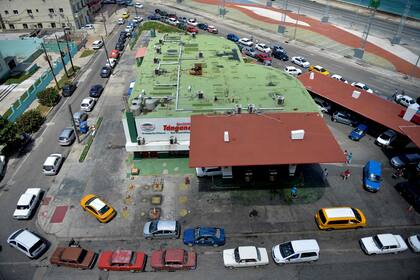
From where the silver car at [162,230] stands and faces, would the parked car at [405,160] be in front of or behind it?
behind

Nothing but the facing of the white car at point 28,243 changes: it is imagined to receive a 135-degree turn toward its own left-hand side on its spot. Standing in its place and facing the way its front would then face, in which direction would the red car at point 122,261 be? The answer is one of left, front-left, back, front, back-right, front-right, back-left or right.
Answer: front-left

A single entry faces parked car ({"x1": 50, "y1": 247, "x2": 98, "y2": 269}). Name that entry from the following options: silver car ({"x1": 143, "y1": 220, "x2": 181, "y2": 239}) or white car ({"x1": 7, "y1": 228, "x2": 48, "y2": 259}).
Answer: the silver car

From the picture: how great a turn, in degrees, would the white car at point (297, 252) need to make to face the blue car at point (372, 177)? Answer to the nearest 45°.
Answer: approximately 135° to its right

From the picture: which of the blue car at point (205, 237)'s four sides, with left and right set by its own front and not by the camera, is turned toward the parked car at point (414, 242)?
back

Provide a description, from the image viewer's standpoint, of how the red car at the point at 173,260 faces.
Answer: facing to the left of the viewer

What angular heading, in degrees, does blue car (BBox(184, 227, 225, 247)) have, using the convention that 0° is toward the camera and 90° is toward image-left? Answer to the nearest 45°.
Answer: approximately 90°

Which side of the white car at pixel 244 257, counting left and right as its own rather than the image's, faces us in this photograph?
left

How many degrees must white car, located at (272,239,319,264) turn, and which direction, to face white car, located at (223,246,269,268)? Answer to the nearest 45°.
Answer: approximately 45° to its left
